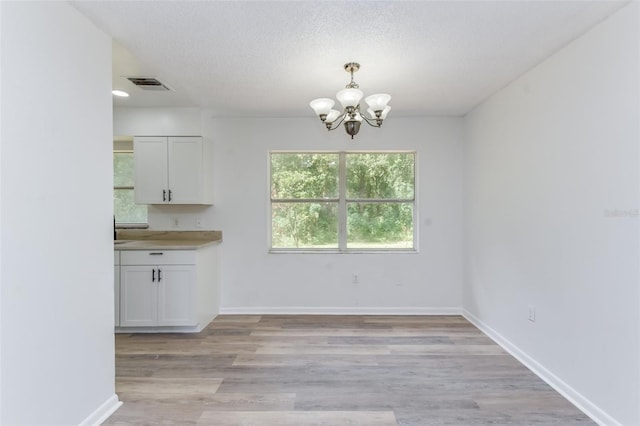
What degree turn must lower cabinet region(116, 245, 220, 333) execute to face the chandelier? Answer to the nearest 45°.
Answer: approximately 45° to its left

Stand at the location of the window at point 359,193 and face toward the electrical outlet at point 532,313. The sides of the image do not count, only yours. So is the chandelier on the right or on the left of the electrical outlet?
right

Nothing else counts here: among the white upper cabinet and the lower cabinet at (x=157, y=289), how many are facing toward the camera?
2

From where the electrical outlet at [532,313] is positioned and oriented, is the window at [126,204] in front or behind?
in front

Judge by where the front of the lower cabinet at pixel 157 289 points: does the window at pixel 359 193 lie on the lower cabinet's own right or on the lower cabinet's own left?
on the lower cabinet's own left

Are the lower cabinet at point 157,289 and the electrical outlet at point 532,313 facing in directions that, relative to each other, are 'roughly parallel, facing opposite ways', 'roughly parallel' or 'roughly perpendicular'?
roughly perpendicular

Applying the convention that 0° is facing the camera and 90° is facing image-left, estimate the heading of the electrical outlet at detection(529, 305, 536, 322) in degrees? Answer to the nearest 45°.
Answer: approximately 45°

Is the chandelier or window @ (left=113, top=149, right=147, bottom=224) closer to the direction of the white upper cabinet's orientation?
the chandelier

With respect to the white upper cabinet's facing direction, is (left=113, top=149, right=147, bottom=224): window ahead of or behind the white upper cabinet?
behind

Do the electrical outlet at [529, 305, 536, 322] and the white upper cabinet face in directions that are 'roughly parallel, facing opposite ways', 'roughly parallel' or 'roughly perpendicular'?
roughly perpendicular

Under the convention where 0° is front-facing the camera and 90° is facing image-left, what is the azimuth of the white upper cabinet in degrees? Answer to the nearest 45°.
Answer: approximately 0°

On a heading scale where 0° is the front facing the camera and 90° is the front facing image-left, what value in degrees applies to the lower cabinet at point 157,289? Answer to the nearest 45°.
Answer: approximately 0°
